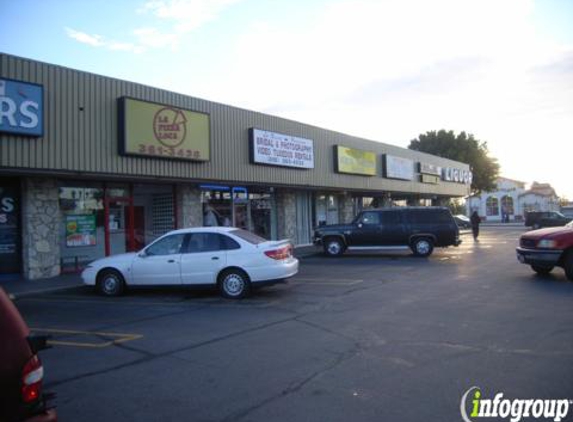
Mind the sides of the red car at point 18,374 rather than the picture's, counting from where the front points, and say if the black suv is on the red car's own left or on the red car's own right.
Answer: on the red car's own right

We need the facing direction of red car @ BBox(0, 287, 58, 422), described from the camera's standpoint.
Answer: facing away from the viewer and to the left of the viewer

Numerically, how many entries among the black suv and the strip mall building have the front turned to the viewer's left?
1

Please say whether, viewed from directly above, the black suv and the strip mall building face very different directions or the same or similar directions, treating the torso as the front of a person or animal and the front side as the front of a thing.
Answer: very different directions

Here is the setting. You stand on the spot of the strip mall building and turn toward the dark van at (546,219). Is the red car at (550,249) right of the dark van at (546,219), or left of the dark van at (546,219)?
right

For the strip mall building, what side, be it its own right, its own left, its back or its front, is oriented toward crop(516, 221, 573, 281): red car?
front

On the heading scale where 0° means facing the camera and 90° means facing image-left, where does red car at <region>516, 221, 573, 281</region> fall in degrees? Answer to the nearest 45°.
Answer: approximately 45°

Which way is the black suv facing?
to the viewer's left

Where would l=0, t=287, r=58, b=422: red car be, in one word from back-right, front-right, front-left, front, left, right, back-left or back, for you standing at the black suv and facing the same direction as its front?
left

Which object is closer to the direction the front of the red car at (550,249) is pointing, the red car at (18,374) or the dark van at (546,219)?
the red car

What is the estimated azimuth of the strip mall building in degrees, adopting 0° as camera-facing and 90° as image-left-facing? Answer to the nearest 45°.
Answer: approximately 315°
